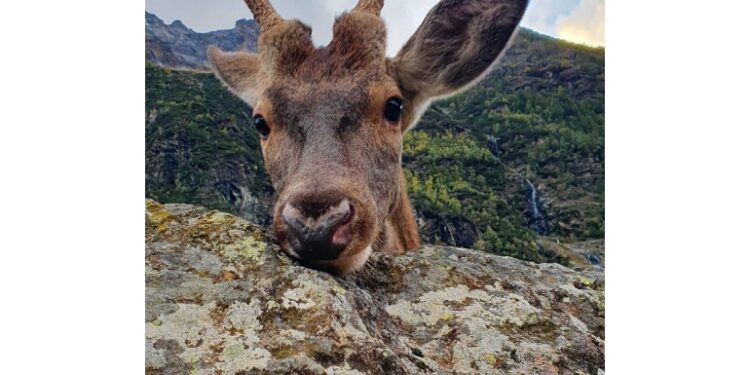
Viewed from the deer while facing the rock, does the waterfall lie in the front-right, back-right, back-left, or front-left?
back-left

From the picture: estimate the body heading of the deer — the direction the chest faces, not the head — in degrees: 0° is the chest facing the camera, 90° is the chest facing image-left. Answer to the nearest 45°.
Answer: approximately 0°

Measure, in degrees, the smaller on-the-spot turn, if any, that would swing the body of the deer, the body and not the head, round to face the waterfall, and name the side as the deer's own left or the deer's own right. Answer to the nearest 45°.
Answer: approximately 135° to the deer's own left
